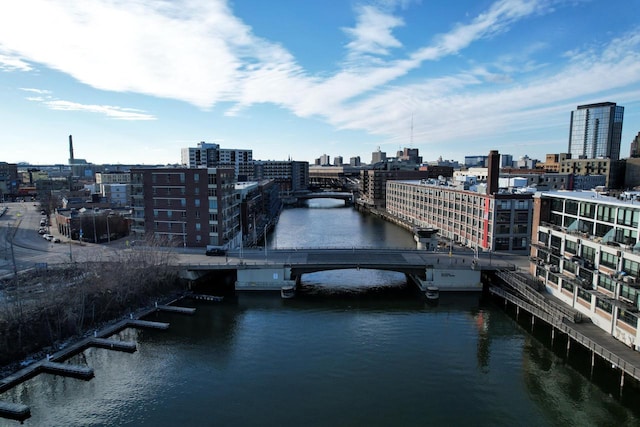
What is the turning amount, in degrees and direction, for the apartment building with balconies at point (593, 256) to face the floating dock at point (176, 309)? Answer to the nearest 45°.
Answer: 0° — it already faces it

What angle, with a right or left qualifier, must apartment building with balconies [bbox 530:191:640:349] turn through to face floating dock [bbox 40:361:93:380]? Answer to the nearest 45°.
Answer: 0° — it already faces it

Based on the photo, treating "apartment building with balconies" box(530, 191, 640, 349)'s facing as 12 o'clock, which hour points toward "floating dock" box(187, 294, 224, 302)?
The floating dock is roughly at 1 o'clock from the apartment building with balconies.

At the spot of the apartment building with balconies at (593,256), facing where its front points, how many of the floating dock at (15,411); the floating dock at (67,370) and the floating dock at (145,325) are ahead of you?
3

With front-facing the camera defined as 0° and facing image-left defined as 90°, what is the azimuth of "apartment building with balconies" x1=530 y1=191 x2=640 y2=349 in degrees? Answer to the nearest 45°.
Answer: approximately 45°

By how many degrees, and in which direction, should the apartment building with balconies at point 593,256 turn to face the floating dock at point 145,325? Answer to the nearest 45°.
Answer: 0° — it already faces it

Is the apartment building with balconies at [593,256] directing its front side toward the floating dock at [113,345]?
yes

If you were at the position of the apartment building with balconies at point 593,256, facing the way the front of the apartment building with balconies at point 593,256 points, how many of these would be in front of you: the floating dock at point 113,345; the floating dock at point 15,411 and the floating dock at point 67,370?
3

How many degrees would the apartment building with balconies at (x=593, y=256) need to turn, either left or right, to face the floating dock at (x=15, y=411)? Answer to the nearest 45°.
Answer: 0° — it already faces it

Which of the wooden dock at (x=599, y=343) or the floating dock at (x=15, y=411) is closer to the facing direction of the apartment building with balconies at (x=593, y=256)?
the floating dock
